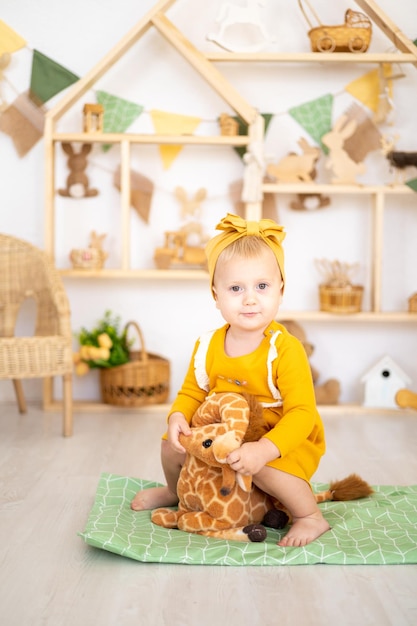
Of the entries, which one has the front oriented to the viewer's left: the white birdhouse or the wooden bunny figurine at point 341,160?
the wooden bunny figurine

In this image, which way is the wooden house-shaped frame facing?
toward the camera

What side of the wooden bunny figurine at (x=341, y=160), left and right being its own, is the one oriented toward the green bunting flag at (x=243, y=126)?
front

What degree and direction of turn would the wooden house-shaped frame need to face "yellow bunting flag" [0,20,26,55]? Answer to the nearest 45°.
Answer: approximately 90° to its right

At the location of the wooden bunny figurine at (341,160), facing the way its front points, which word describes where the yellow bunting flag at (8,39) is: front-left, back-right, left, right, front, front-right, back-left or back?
front

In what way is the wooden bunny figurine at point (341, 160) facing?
to the viewer's left

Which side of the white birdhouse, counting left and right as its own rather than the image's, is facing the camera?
front
